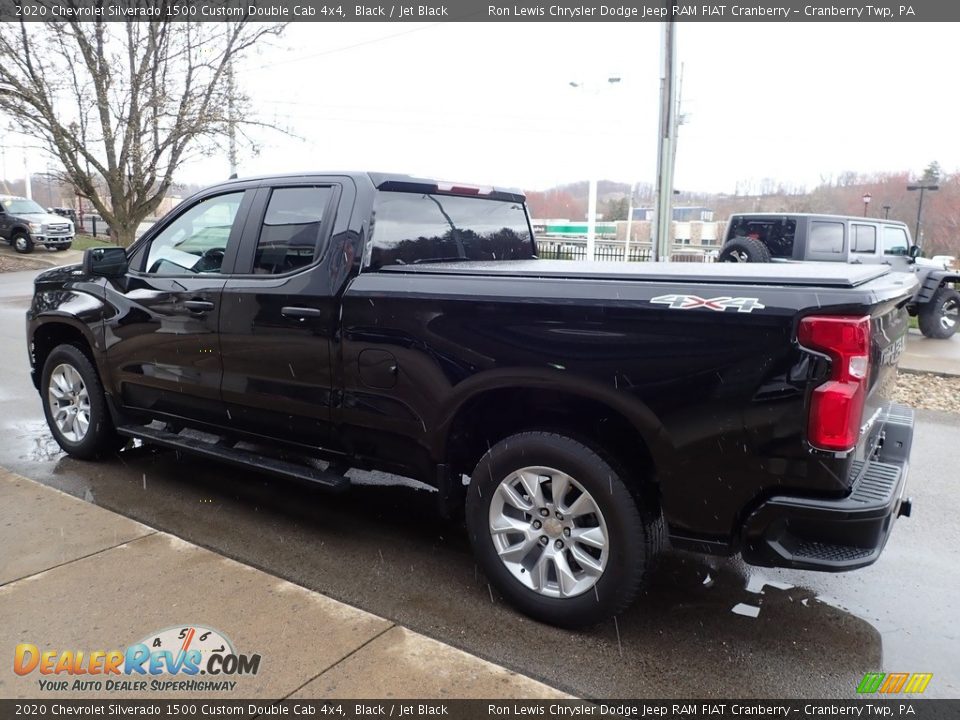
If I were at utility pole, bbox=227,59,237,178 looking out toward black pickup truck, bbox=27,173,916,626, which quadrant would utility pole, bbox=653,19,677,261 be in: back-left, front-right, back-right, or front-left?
front-left

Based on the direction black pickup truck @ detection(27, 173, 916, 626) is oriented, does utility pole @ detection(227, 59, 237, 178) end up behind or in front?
in front

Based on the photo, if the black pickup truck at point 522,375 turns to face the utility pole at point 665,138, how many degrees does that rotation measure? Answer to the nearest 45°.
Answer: approximately 45° to its right

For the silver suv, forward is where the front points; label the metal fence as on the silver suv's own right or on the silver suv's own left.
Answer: on the silver suv's own left

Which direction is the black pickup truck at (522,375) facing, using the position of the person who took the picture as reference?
facing away from the viewer and to the left of the viewer
